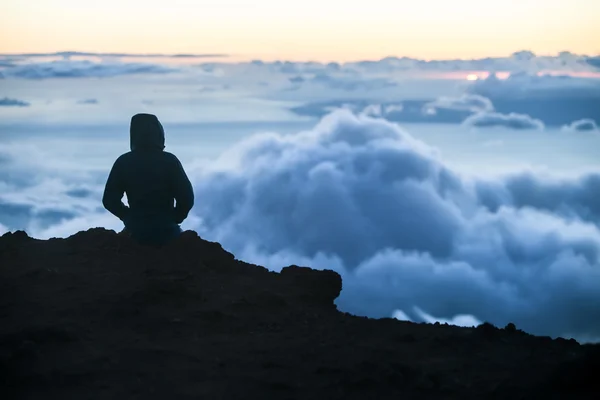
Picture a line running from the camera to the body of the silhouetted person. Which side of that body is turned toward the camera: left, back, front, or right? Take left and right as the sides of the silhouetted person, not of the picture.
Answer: back
